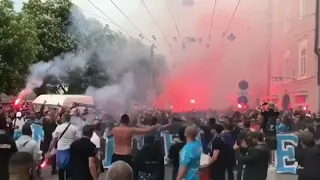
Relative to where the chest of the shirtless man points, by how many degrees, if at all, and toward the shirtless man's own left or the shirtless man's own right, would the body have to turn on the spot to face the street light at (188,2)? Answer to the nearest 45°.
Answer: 0° — they already face it

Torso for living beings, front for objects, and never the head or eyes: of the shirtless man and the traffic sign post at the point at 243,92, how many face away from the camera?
1

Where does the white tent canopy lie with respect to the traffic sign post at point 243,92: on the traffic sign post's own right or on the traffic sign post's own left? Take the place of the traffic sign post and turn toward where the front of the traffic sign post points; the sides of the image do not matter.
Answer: on the traffic sign post's own right

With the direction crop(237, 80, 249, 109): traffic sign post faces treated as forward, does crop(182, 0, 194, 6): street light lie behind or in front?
behind

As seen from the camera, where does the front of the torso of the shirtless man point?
away from the camera

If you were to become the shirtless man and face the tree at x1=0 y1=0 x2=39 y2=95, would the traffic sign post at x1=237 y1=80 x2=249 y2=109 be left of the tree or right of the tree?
right

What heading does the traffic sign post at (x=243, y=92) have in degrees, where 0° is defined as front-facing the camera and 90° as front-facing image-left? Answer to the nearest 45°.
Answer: approximately 0°

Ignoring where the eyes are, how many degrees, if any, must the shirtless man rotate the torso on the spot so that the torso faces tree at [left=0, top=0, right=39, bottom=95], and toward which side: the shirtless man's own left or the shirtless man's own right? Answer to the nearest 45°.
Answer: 0° — they already face it

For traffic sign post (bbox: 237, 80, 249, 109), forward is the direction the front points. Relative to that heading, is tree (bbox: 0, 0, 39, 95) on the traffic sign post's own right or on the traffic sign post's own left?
on the traffic sign post's own right

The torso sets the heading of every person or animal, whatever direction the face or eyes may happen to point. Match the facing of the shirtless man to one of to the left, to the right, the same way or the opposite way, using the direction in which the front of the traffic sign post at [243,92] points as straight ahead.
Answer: the opposite way

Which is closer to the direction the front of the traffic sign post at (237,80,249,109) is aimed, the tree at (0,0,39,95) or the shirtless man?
the shirtless man
